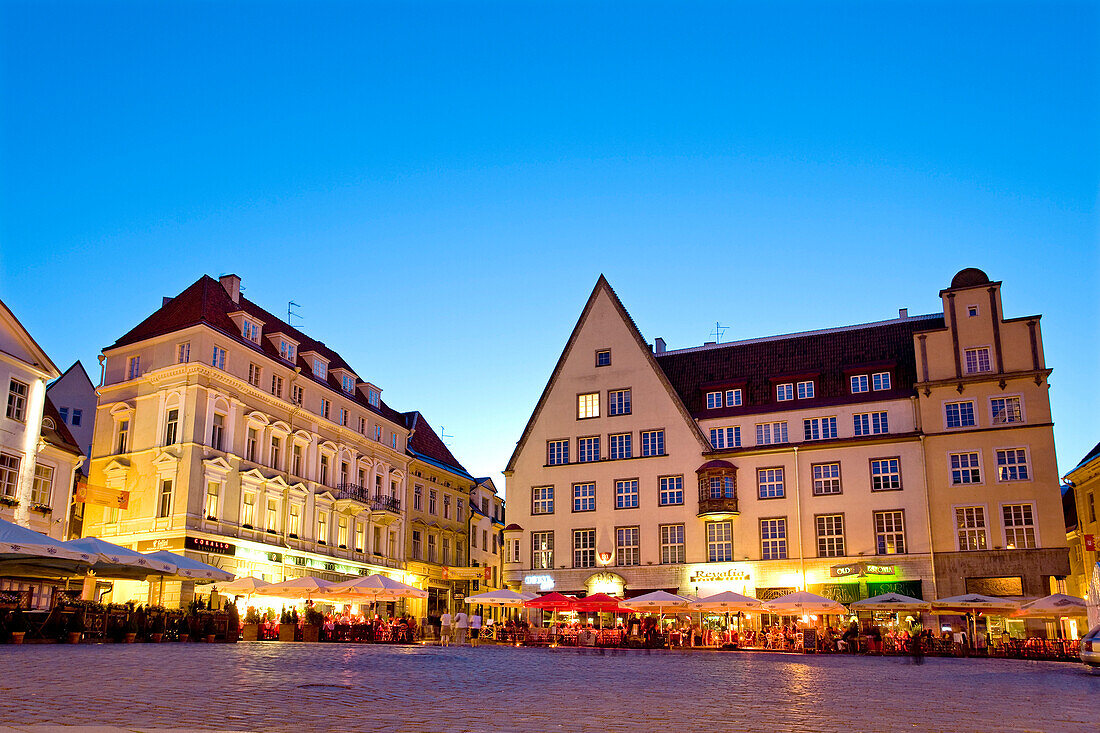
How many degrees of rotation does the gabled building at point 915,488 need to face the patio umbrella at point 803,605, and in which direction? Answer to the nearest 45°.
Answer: approximately 45° to its right

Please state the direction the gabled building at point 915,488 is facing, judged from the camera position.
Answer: facing the viewer

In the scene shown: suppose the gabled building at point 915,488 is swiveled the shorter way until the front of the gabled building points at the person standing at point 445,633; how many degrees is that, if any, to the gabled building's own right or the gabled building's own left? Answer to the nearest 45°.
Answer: approximately 45° to the gabled building's own right
